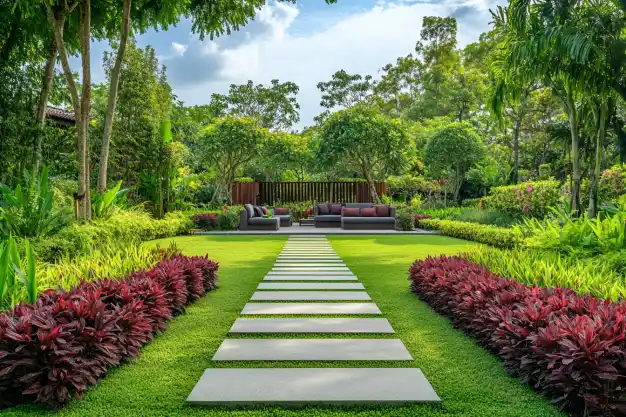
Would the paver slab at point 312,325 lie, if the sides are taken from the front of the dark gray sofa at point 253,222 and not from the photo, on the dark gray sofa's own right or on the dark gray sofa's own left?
on the dark gray sofa's own right

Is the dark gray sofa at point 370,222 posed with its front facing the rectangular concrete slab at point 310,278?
yes

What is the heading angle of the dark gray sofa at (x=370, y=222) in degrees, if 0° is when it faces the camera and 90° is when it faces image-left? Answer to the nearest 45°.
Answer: approximately 0°

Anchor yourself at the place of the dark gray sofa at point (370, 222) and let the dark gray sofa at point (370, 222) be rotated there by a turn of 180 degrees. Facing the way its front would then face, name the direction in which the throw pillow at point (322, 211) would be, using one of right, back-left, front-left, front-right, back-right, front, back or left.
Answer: front-left

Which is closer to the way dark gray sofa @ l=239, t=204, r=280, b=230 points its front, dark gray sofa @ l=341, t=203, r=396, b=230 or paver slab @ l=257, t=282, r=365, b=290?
the dark gray sofa

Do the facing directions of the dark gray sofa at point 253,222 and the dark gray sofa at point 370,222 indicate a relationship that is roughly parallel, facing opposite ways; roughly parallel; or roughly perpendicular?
roughly perpendicular

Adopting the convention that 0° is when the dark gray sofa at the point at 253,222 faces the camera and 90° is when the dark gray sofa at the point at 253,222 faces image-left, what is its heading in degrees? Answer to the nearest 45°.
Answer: approximately 270°

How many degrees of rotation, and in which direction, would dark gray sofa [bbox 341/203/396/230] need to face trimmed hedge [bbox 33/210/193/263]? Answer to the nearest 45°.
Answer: approximately 45° to its right
